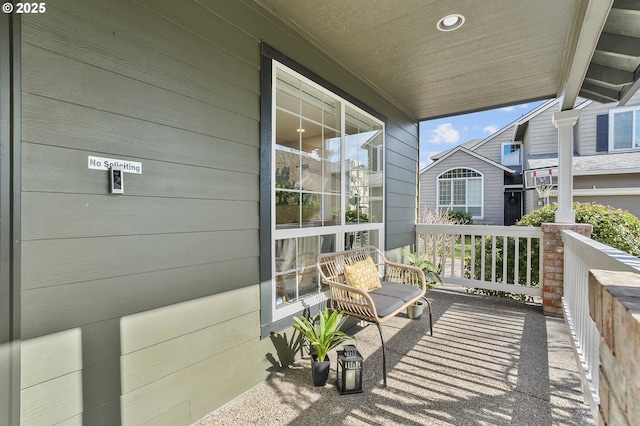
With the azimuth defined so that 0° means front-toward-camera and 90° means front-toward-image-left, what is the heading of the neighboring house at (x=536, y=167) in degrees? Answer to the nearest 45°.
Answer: approximately 0°

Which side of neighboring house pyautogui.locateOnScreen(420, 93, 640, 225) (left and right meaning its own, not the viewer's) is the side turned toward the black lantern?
front

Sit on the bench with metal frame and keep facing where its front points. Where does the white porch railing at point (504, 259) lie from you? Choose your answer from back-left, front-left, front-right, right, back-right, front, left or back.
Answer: left

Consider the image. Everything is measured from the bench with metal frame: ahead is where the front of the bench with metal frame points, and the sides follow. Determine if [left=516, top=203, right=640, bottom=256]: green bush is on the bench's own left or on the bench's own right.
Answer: on the bench's own left

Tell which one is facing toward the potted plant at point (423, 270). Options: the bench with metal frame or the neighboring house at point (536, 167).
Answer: the neighboring house

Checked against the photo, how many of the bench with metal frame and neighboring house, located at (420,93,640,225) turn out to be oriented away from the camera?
0

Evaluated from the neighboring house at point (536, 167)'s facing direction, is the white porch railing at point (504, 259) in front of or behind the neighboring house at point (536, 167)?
in front

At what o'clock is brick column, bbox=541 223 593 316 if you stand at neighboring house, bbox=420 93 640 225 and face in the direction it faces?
The brick column is roughly at 12 o'clock from the neighboring house.

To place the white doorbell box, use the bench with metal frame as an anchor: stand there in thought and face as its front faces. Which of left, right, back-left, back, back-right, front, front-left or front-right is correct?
right

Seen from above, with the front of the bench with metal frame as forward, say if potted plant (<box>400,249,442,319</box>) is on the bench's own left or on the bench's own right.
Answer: on the bench's own left

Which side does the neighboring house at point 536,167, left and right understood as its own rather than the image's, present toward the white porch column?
front

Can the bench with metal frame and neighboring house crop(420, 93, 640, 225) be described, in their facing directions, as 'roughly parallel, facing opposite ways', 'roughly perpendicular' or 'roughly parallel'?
roughly perpendicular

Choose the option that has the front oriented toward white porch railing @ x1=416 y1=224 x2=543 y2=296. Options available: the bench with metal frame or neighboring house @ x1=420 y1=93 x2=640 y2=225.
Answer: the neighboring house

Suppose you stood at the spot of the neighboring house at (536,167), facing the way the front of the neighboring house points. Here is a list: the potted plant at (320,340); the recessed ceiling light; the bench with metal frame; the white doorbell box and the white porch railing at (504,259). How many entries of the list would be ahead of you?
5
